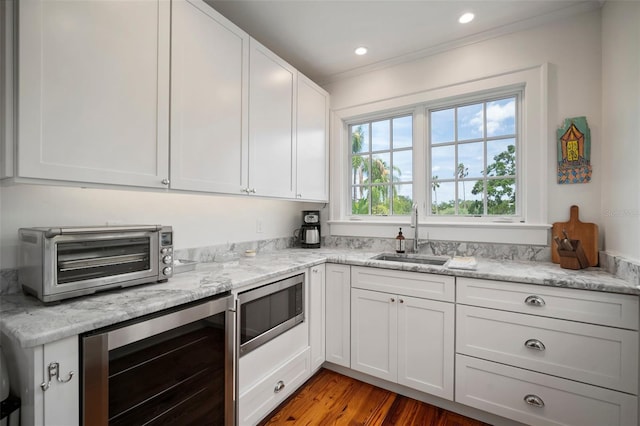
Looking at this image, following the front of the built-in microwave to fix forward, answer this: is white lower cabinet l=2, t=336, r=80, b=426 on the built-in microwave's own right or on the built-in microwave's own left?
on the built-in microwave's own right

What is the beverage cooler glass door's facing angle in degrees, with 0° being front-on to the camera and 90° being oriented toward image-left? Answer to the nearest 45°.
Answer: approximately 315°

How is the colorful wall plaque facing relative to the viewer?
toward the camera

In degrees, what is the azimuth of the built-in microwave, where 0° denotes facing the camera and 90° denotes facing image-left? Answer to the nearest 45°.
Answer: approximately 315°

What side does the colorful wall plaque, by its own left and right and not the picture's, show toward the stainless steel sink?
right

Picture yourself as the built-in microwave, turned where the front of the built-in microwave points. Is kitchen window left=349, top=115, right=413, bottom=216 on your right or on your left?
on your left

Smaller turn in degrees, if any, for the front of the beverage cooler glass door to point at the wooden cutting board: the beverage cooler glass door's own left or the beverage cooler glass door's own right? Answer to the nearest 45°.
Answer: approximately 45° to the beverage cooler glass door's own left

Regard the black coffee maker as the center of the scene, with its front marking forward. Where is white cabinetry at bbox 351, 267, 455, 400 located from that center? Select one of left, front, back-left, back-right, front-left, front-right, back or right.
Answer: front-left

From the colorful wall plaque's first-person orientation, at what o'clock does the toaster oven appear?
The toaster oven is roughly at 1 o'clock from the colorful wall plaque.

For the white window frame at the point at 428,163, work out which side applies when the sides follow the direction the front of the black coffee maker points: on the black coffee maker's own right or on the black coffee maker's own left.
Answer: on the black coffee maker's own left
